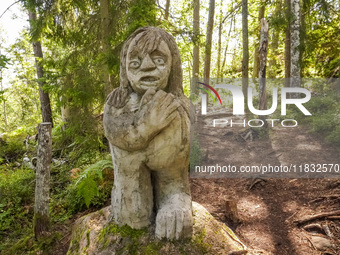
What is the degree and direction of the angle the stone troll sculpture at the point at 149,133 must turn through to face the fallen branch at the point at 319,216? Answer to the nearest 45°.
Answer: approximately 135° to its left

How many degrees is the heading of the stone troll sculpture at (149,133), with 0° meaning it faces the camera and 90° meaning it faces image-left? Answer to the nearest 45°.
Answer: approximately 0°

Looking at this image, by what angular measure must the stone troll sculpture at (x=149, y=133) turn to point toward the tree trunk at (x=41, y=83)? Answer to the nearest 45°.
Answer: approximately 135° to its right

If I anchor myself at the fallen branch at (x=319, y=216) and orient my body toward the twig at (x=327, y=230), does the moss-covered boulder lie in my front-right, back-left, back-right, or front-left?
front-right
